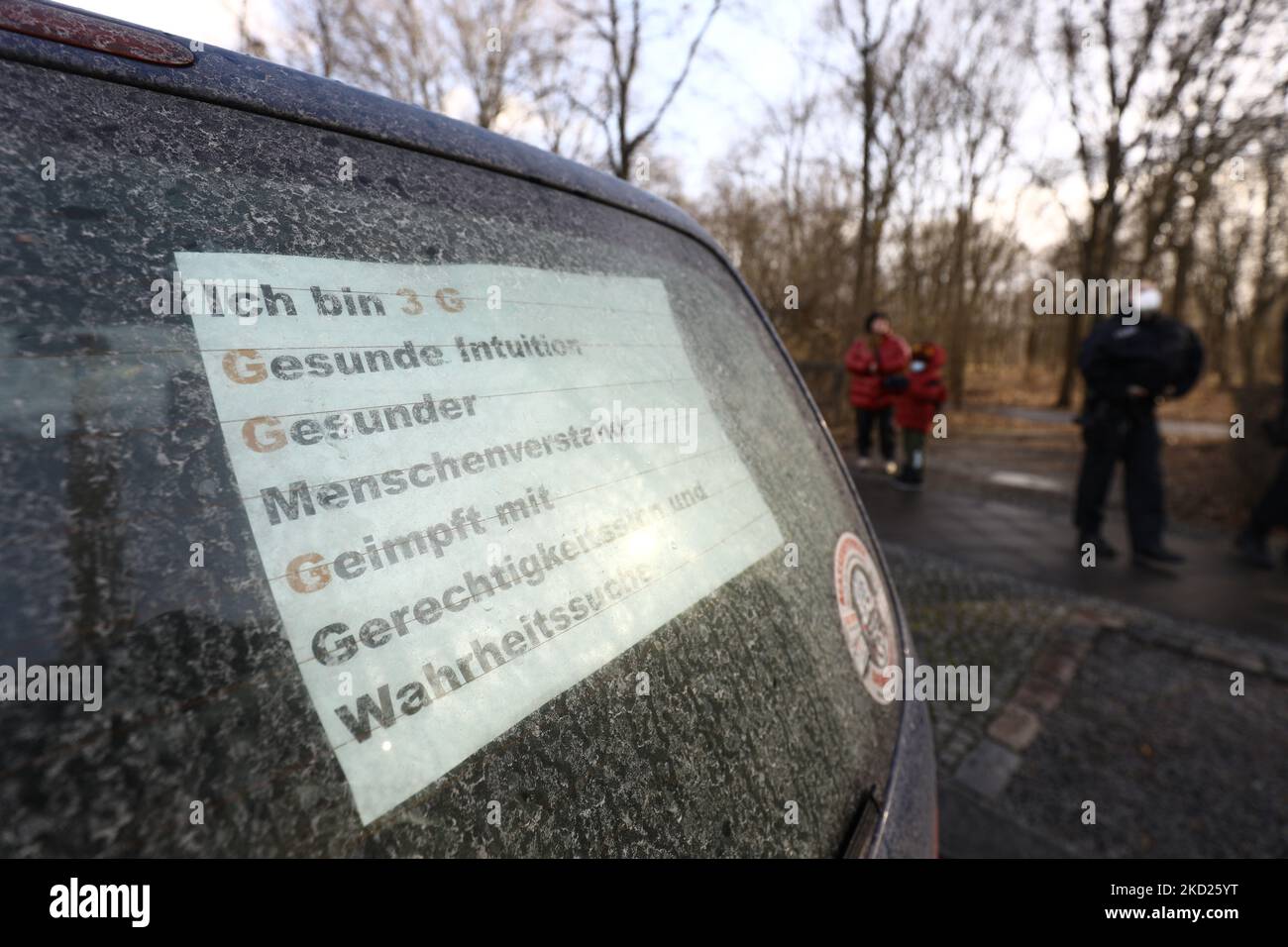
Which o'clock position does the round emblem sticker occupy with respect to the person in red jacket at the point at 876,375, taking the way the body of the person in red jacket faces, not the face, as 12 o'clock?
The round emblem sticker is roughly at 12 o'clock from the person in red jacket.

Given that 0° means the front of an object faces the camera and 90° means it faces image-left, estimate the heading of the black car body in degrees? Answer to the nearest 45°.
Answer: approximately 135°

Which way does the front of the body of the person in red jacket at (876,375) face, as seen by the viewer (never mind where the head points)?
toward the camera

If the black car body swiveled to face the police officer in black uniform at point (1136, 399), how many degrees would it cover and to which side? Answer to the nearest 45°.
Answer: approximately 90° to its right

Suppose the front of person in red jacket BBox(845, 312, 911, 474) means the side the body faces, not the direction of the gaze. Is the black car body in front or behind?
in front

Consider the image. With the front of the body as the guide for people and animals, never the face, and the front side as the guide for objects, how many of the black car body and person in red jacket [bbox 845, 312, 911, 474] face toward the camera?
1
